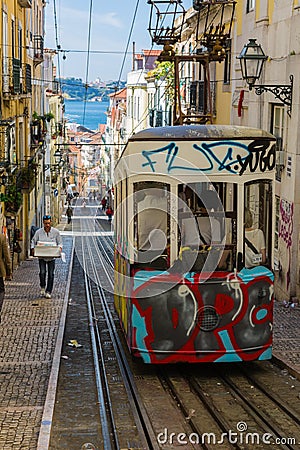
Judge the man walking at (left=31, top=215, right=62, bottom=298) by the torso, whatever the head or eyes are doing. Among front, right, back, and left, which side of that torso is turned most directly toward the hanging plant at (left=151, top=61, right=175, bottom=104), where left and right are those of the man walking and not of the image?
back

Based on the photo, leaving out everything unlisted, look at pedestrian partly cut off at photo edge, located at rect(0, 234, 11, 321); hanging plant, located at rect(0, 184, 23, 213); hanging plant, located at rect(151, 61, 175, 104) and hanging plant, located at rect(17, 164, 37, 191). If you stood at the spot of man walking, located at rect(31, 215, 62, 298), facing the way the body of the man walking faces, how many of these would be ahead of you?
1

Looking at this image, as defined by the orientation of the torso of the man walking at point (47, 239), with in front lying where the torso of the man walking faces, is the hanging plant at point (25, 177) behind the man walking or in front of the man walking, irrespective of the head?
behind

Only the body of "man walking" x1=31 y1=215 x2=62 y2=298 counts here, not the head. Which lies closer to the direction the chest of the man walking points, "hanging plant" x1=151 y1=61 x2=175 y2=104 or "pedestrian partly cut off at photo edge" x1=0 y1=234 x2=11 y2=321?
the pedestrian partly cut off at photo edge

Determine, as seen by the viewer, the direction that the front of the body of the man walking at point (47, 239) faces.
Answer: toward the camera
